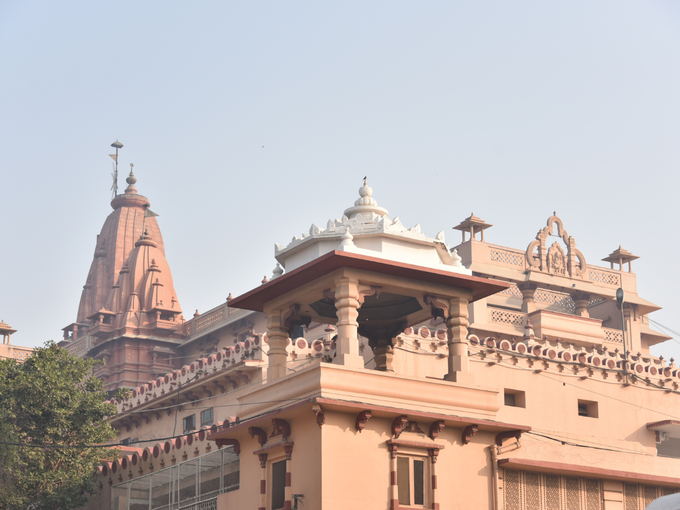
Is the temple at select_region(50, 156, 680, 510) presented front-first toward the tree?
no

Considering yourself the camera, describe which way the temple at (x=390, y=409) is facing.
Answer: facing the viewer and to the right of the viewer
